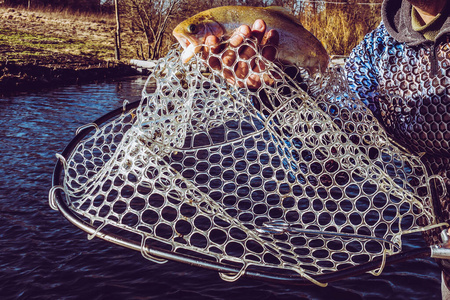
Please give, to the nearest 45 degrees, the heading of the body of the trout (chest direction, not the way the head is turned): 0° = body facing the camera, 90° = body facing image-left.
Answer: approximately 90°
